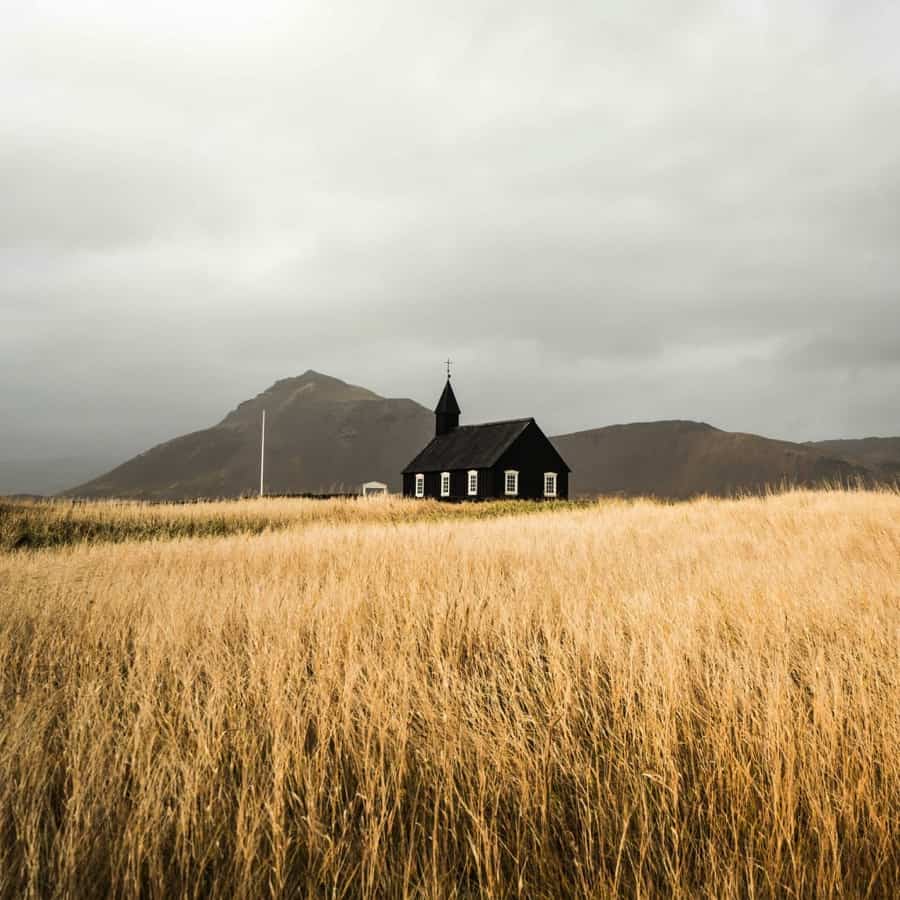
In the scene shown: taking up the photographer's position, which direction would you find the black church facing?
facing away from the viewer and to the left of the viewer
